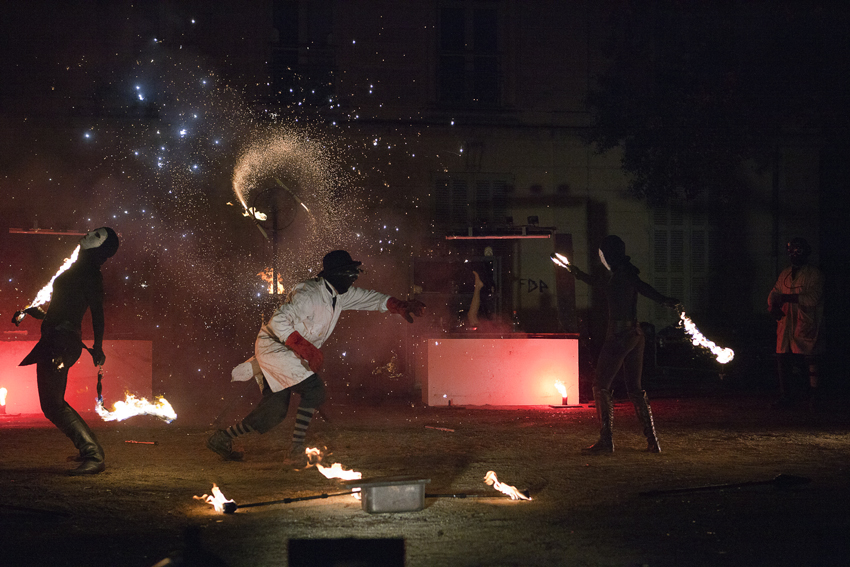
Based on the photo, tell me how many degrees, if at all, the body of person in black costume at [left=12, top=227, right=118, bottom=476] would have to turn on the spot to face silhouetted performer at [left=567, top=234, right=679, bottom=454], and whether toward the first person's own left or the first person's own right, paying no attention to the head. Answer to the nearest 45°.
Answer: approximately 180°

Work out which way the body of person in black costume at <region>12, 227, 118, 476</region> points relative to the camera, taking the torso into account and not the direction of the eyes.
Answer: to the viewer's left

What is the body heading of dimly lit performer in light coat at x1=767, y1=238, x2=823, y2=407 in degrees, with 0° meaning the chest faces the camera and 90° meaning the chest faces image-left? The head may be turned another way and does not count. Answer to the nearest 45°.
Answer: approximately 45°

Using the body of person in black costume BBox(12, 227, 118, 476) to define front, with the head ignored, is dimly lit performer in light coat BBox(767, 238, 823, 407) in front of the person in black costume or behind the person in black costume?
behind

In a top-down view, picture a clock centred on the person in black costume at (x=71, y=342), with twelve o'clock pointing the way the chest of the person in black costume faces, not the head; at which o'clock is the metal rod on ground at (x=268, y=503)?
The metal rod on ground is roughly at 8 o'clock from the person in black costume.
